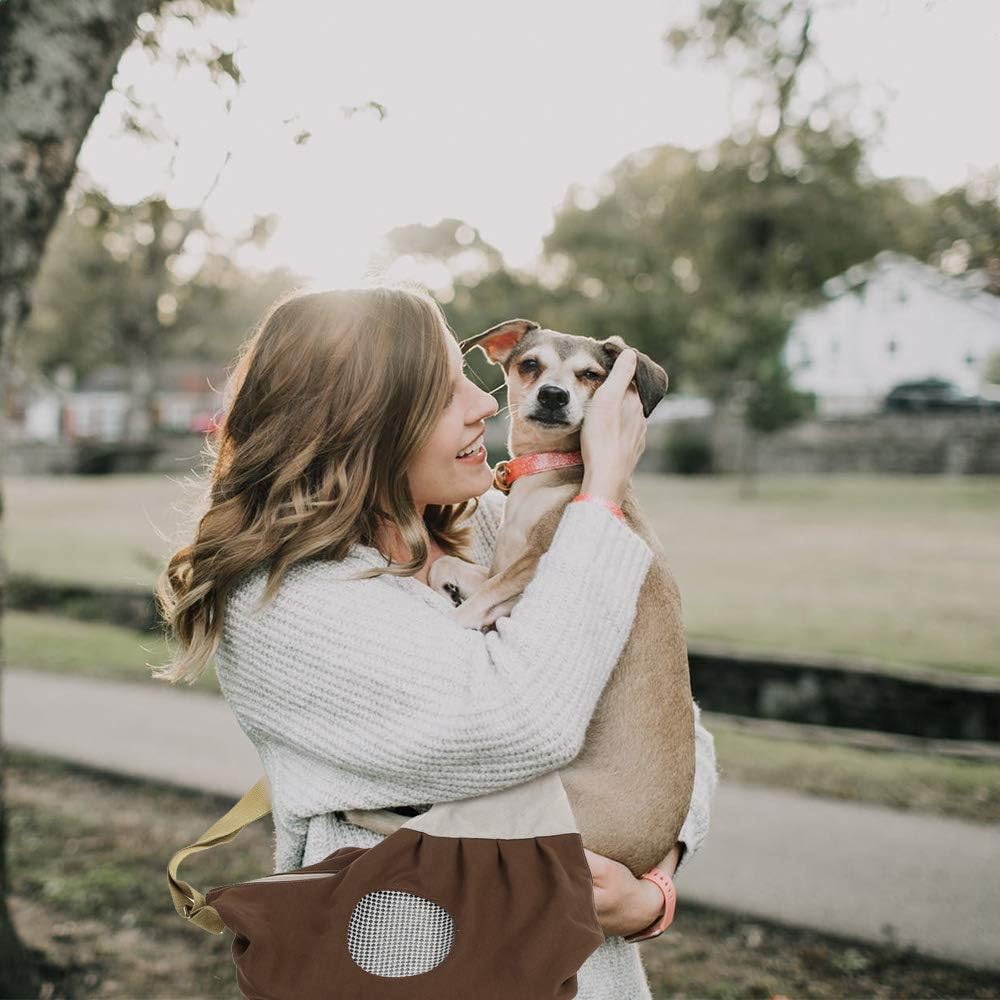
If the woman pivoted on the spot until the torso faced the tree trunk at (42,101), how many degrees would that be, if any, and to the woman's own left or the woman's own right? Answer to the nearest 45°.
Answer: approximately 135° to the woman's own left

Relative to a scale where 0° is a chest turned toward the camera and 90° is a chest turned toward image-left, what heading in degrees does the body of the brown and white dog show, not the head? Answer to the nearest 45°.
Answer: approximately 45°

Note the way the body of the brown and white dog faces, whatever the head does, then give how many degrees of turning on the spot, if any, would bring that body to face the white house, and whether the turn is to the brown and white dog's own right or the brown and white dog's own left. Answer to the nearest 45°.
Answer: approximately 135° to the brown and white dog's own right

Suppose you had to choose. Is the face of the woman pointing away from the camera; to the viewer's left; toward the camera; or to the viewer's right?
to the viewer's right

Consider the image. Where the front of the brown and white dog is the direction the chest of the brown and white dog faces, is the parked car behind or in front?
behind

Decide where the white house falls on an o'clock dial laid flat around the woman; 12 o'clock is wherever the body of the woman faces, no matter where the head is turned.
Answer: The white house is roughly at 10 o'clock from the woman.

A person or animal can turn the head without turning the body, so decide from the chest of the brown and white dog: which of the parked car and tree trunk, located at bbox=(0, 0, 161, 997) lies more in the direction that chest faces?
the tree trunk

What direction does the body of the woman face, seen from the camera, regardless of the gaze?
to the viewer's right
